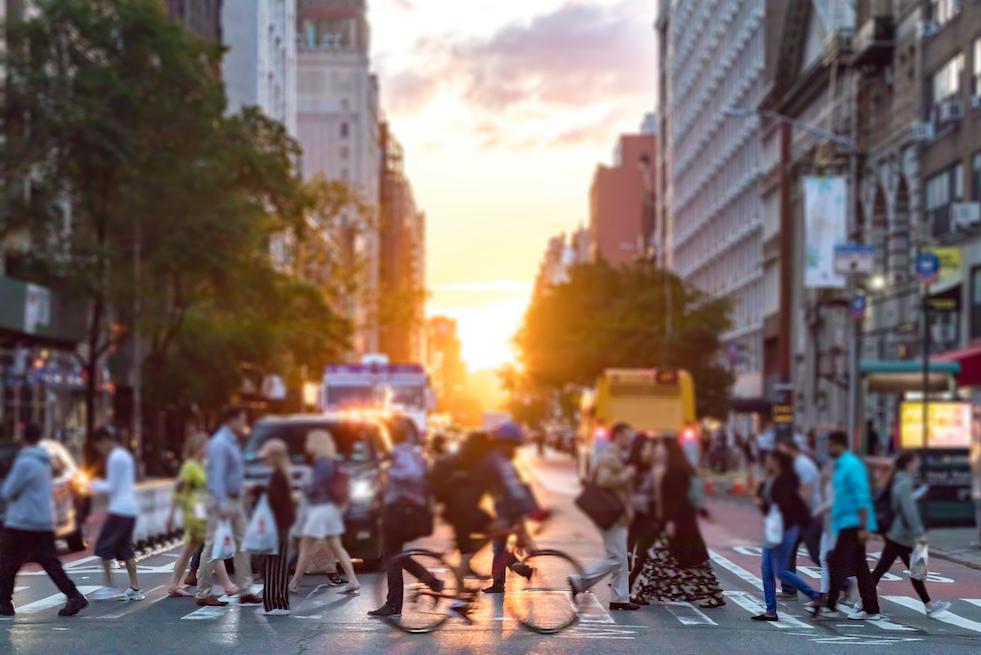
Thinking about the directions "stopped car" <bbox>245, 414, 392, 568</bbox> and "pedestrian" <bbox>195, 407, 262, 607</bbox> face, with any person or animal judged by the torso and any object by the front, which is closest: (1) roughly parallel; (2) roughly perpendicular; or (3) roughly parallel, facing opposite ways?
roughly perpendicular

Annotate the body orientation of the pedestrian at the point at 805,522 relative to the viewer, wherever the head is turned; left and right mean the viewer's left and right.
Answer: facing to the left of the viewer

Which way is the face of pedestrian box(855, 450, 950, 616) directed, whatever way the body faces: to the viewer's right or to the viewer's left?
to the viewer's right

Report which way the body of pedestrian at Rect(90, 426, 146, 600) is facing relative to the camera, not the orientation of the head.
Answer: to the viewer's left

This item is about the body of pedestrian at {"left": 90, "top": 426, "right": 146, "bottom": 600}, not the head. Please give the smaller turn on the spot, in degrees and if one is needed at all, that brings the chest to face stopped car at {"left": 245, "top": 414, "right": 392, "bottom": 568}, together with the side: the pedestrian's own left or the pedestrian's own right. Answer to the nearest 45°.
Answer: approximately 135° to the pedestrian's own right

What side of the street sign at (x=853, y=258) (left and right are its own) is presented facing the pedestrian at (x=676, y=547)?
front

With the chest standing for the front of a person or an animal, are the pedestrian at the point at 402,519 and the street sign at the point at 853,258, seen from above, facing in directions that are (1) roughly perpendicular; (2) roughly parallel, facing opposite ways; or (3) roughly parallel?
roughly perpendicular

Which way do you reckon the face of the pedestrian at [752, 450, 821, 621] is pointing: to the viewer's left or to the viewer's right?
to the viewer's left

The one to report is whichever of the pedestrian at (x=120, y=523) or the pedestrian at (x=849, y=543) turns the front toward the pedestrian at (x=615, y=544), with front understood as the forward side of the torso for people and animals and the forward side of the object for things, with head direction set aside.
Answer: the pedestrian at (x=849, y=543)
